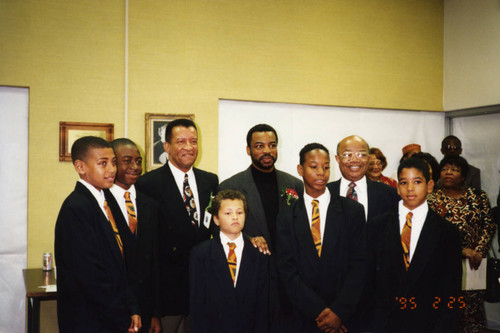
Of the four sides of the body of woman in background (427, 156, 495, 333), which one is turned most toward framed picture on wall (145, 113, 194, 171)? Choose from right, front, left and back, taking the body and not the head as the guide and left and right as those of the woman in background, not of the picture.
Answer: right

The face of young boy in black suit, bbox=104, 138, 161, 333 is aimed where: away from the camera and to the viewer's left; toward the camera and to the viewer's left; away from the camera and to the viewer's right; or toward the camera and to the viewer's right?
toward the camera and to the viewer's right

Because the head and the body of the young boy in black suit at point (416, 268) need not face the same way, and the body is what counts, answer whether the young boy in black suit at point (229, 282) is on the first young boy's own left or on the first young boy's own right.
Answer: on the first young boy's own right

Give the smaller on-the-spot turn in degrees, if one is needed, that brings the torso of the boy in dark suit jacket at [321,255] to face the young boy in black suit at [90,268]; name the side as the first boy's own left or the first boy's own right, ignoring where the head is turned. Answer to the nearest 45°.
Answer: approximately 45° to the first boy's own right
